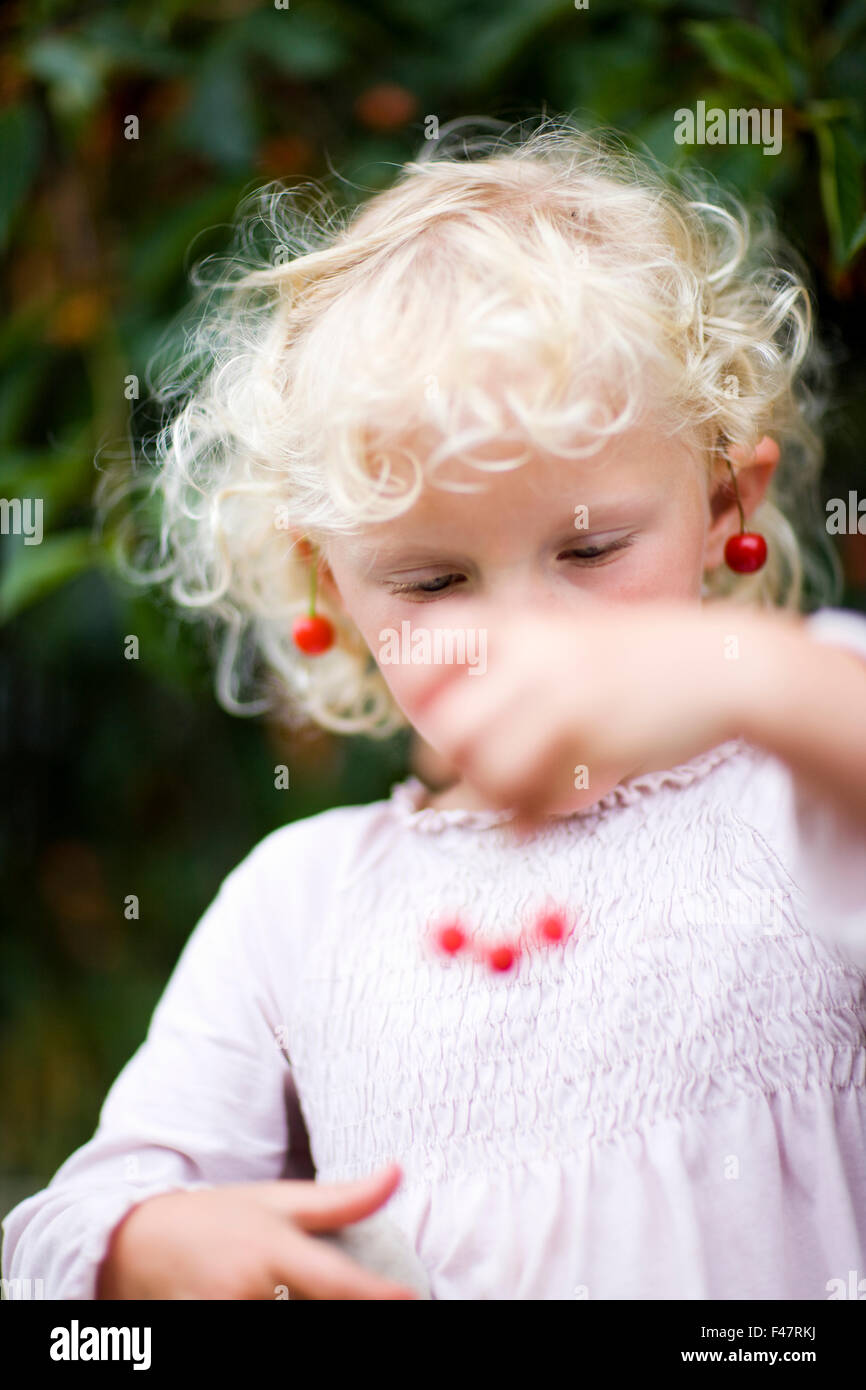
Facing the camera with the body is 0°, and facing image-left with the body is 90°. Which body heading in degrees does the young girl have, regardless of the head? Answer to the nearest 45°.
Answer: approximately 0°
